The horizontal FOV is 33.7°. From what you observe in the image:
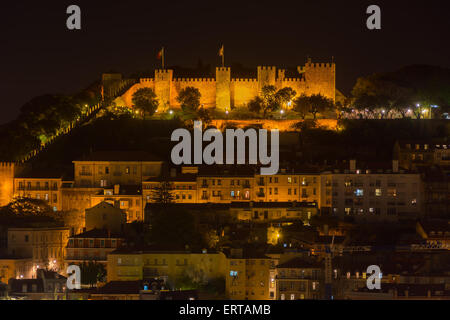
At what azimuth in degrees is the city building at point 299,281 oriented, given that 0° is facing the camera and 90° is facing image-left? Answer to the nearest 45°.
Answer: approximately 0°

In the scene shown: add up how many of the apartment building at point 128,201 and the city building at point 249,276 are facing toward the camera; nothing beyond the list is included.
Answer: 2

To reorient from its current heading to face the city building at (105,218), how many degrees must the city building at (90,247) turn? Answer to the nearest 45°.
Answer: approximately 180°

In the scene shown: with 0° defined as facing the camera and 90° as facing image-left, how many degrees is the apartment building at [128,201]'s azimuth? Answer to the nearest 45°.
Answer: approximately 0°

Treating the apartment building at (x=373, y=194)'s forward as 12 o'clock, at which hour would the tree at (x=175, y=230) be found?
The tree is roughly at 2 o'clock from the apartment building.

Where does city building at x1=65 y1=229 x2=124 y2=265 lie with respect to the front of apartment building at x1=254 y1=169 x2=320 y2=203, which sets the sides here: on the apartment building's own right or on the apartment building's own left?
on the apartment building's own right

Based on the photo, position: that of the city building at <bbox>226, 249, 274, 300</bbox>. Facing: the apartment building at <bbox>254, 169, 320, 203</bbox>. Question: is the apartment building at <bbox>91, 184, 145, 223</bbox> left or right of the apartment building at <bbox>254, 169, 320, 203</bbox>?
left
